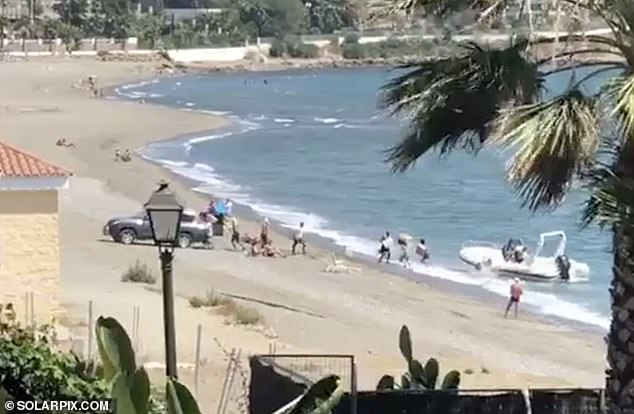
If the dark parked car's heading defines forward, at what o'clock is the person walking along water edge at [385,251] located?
The person walking along water edge is roughly at 6 o'clock from the dark parked car.

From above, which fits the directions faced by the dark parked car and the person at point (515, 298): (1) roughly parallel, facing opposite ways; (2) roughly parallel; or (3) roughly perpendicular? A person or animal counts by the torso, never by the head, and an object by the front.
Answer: roughly perpendicular

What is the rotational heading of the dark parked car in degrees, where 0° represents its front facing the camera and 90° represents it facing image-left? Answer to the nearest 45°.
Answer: approximately 90°

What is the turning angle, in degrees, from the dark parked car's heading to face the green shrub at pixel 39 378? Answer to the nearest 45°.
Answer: approximately 90° to its left

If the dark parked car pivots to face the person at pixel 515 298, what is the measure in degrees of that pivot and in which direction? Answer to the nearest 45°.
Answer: approximately 135° to its left

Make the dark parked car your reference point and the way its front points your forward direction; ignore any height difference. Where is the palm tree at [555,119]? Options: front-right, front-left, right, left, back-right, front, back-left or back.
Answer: left
